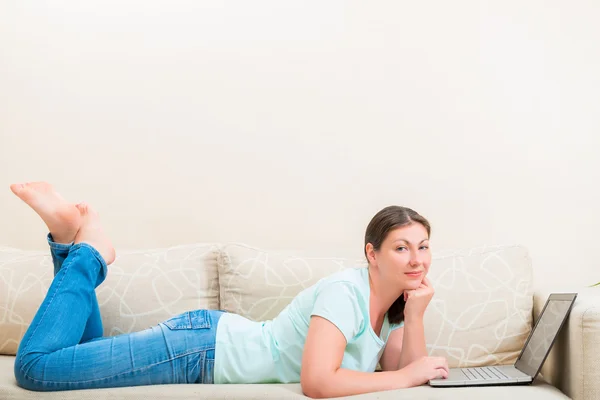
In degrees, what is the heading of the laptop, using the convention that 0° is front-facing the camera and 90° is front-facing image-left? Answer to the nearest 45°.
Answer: approximately 90°

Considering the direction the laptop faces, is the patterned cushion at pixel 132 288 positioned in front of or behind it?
in front

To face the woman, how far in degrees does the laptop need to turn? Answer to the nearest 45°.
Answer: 0° — it already faces them

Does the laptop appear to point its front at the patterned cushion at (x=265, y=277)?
yes

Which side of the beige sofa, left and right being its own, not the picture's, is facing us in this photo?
front
